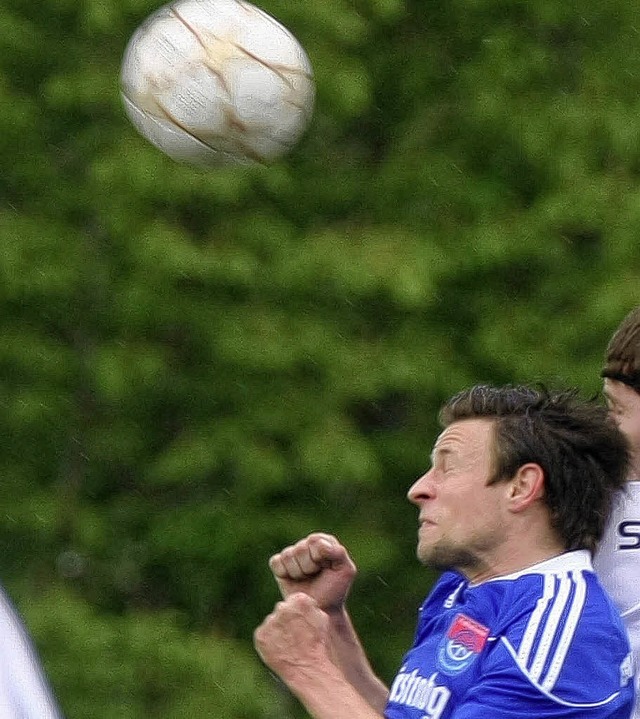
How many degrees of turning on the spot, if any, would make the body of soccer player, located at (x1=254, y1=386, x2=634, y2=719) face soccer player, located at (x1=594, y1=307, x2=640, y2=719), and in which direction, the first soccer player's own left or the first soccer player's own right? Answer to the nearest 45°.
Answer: approximately 180°

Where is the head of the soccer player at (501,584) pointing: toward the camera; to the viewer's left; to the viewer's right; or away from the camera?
to the viewer's left

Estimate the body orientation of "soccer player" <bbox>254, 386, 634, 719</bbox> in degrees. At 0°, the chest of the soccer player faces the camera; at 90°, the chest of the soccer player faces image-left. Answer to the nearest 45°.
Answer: approximately 45°

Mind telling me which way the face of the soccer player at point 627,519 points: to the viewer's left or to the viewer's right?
to the viewer's left
